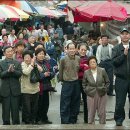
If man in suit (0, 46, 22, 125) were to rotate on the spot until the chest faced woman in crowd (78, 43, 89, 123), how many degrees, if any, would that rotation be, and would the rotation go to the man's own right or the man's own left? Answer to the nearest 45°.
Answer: approximately 90° to the man's own left

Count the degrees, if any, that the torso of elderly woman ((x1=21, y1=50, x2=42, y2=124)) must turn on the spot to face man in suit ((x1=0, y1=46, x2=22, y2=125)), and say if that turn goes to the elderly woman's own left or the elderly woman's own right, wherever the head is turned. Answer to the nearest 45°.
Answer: approximately 45° to the elderly woman's own right

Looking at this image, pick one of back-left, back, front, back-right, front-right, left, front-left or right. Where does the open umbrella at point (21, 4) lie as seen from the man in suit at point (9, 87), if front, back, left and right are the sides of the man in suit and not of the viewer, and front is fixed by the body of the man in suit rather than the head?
back

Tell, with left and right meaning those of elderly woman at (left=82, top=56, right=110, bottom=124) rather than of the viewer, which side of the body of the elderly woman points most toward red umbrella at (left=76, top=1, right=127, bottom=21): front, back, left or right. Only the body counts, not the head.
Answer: back

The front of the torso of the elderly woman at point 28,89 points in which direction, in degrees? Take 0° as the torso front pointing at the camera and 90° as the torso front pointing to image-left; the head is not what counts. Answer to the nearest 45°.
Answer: approximately 0°
